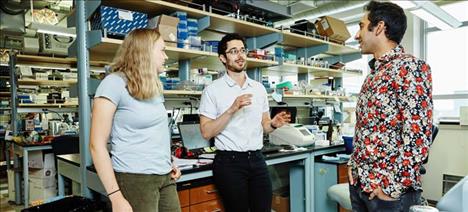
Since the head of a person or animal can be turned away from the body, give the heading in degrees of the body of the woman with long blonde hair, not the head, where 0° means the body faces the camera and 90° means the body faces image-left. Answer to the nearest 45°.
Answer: approximately 315°

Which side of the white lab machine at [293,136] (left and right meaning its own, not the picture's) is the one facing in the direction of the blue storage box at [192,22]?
right

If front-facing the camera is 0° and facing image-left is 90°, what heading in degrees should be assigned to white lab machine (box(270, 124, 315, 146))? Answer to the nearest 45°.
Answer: approximately 315°

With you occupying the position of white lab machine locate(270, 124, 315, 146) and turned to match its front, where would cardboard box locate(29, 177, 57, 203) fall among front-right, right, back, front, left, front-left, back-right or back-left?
back-right

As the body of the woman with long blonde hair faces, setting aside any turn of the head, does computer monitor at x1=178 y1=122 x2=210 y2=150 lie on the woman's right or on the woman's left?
on the woman's left

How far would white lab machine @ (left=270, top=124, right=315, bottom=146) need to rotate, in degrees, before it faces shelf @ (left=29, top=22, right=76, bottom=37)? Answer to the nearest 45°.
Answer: approximately 135° to its right

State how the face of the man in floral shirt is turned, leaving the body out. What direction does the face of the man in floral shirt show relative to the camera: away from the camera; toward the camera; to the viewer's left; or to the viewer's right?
to the viewer's left

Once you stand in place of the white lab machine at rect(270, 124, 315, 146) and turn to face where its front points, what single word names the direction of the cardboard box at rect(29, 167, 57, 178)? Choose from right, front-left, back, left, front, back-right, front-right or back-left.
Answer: back-right

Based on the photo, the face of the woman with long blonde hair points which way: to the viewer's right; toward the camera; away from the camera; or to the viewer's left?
to the viewer's right
